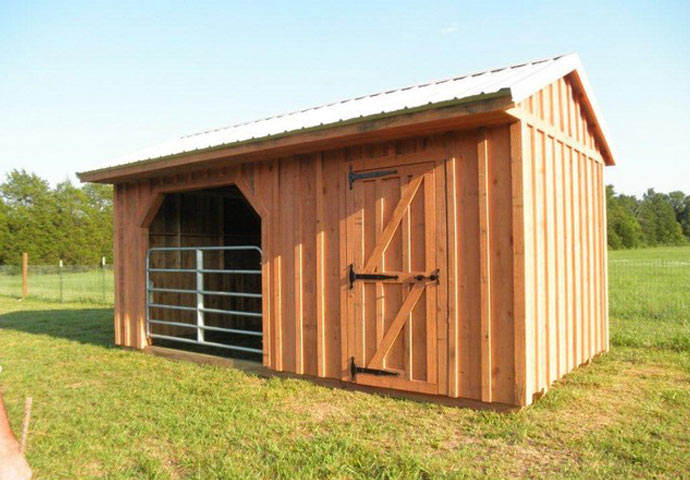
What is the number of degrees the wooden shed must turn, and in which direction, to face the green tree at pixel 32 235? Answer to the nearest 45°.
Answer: approximately 90° to its right

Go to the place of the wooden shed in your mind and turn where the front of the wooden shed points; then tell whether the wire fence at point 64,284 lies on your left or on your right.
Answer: on your right

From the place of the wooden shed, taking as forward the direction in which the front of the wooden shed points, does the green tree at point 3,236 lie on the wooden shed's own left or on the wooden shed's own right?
on the wooden shed's own right

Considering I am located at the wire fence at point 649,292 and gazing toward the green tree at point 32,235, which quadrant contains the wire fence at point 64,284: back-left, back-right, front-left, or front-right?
front-left

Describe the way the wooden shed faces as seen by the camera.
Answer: facing the viewer and to the left of the viewer

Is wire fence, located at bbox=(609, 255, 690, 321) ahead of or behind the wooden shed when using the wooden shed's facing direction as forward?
behind
